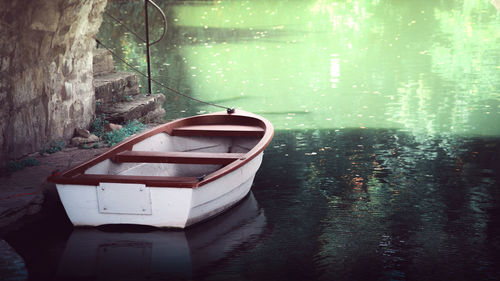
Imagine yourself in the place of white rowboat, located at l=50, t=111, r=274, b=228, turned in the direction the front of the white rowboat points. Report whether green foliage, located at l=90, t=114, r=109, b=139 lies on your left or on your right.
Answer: on your left

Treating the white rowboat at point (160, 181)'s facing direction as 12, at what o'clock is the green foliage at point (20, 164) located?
The green foliage is roughly at 9 o'clock from the white rowboat.

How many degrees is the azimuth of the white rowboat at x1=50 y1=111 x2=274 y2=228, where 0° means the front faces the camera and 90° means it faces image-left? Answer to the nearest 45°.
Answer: approximately 225°

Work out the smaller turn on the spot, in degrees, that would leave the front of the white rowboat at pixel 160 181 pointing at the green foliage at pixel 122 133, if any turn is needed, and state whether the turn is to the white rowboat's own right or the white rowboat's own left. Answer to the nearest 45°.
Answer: approximately 45° to the white rowboat's own left

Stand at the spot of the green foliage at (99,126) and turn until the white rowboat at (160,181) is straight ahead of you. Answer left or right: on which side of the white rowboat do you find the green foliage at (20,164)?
right

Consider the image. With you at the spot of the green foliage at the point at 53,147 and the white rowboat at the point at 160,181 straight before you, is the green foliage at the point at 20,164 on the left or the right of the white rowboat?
right

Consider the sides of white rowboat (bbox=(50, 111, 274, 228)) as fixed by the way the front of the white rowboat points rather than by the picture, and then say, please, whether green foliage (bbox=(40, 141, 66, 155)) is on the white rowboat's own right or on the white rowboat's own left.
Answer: on the white rowboat's own left
